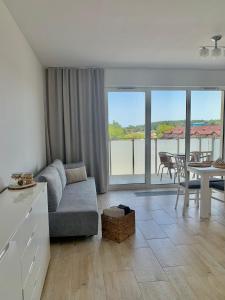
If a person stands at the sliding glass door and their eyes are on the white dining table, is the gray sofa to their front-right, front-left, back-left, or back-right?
front-right

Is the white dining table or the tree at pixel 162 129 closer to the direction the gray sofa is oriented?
the white dining table

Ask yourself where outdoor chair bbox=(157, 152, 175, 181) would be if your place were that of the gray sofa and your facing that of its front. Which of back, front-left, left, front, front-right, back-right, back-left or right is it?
front-left

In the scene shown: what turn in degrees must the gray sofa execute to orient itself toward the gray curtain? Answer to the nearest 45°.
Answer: approximately 90° to its left

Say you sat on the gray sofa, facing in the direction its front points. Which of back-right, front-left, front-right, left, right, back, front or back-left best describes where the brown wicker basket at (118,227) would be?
front

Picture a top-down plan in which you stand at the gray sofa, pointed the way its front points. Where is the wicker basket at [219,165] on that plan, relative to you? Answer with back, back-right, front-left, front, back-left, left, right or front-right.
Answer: front

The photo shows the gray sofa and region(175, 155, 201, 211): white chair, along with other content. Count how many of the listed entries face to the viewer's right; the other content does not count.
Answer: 2

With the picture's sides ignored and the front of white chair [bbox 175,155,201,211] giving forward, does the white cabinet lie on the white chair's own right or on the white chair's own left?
on the white chair's own right

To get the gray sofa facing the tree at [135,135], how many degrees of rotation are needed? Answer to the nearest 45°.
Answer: approximately 45° to its left

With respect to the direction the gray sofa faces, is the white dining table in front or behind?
in front

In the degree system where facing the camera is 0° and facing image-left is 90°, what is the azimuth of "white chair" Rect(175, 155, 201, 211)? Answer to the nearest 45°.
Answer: approximately 270°

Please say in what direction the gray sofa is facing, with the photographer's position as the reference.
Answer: facing to the right of the viewer

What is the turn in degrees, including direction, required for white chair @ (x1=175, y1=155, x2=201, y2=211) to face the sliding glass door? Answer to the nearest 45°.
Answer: approximately 135° to its left
